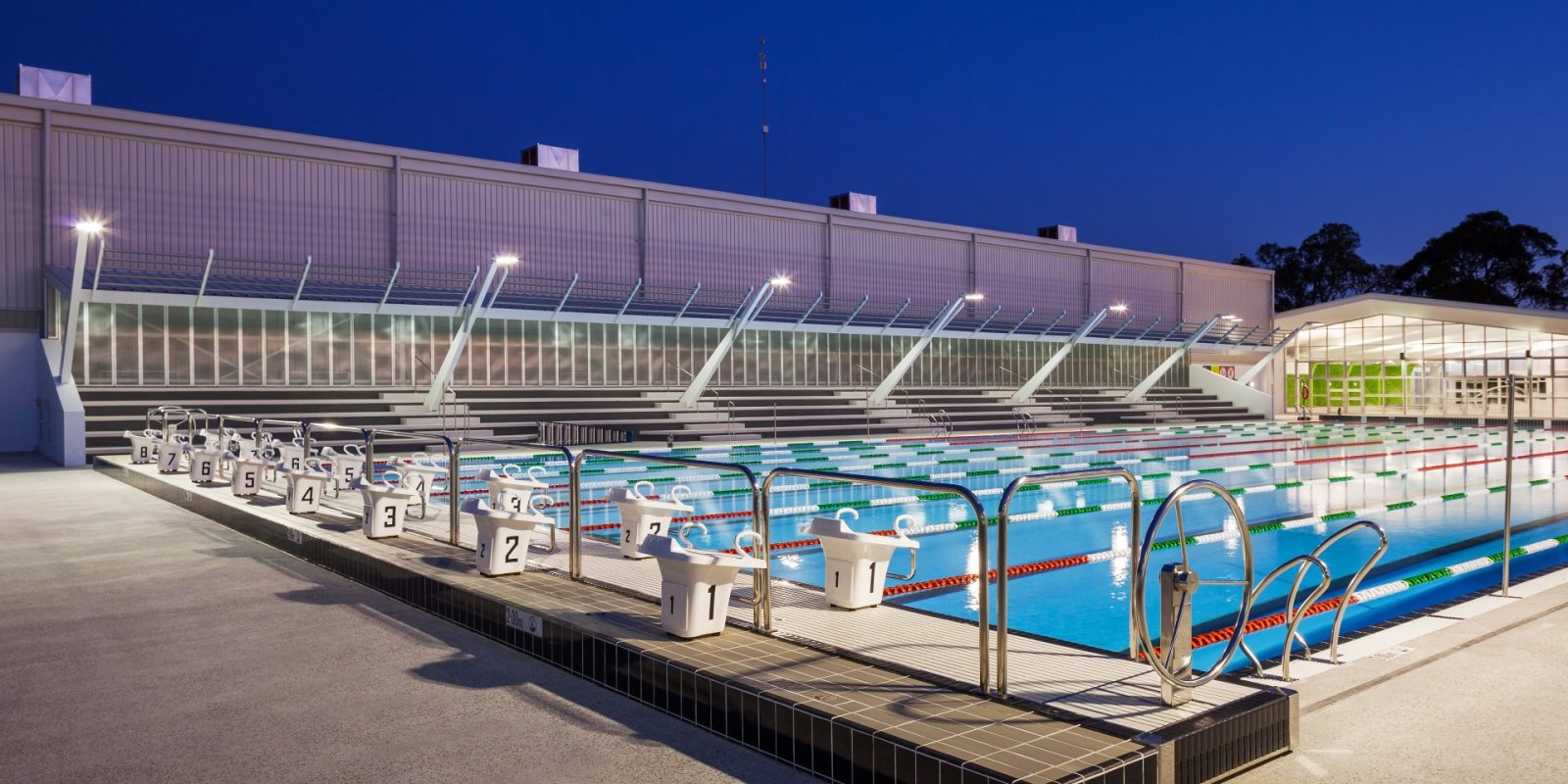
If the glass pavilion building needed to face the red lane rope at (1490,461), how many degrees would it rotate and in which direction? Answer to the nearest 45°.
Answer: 0° — it already faces it

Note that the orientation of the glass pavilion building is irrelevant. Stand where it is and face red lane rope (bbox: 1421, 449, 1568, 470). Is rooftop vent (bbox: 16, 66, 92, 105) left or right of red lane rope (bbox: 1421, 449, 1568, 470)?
right

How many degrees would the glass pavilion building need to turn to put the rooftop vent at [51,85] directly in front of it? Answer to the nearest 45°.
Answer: approximately 45° to its right

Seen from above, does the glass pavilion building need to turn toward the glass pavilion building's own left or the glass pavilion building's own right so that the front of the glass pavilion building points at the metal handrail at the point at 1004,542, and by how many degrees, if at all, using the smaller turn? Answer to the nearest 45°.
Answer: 0° — it already faces it

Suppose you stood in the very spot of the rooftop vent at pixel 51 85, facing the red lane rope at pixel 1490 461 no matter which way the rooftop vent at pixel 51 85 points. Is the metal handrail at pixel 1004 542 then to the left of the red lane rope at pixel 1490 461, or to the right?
right

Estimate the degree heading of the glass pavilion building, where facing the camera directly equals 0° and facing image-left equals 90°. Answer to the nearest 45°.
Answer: approximately 0°

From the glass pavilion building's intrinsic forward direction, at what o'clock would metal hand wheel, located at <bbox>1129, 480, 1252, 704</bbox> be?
The metal hand wheel is roughly at 12 o'clock from the glass pavilion building.
